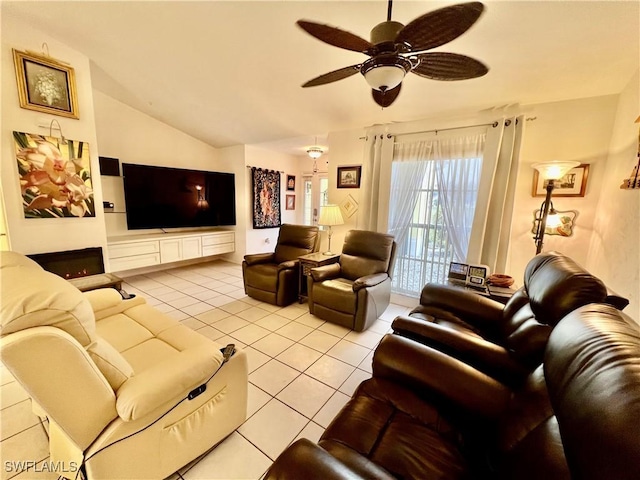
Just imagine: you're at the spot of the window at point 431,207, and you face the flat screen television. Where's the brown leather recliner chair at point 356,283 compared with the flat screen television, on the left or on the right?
left

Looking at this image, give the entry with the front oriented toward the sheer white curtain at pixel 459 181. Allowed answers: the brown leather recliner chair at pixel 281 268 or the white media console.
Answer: the white media console

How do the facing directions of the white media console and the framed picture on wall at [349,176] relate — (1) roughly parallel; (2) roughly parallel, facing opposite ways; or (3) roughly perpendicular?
roughly perpendicular

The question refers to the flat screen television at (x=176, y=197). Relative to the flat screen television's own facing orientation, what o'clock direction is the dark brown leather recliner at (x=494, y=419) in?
The dark brown leather recliner is roughly at 1 o'clock from the flat screen television.

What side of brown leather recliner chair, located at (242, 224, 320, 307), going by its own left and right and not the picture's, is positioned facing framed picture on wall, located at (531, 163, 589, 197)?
left

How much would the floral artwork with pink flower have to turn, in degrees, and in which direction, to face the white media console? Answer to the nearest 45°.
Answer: approximately 90° to its left

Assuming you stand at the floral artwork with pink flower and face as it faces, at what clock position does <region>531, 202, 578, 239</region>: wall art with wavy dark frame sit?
The wall art with wavy dark frame is roughly at 12 o'clock from the floral artwork with pink flower.

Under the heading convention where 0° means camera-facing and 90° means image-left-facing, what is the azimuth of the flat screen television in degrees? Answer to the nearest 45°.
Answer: approximately 315°

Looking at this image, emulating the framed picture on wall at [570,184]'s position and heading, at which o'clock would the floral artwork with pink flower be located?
The floral artwork with pink flower is roughly at 2 o'clock from the framed picture on wall.

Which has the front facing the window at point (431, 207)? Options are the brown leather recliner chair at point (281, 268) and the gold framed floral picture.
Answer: the gold framed floral picture

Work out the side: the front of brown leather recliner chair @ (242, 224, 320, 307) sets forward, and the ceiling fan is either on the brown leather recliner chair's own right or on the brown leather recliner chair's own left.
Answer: on the brown leather recliner chair's own left

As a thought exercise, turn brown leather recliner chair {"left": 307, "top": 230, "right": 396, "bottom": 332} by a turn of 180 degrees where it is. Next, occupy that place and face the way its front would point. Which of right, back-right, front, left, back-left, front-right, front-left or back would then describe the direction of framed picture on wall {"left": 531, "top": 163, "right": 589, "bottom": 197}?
front-right

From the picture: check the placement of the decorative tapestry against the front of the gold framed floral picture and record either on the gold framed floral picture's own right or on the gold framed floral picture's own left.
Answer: on the gold framed floral picture's own left

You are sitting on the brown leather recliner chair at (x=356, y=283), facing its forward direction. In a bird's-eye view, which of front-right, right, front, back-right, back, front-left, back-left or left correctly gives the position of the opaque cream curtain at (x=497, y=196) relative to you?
back-left

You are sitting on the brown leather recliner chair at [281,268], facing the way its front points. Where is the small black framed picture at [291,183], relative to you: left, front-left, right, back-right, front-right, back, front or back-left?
back-right

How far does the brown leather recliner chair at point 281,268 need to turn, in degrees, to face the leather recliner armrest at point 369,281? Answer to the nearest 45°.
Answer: approximately 90° to its left
